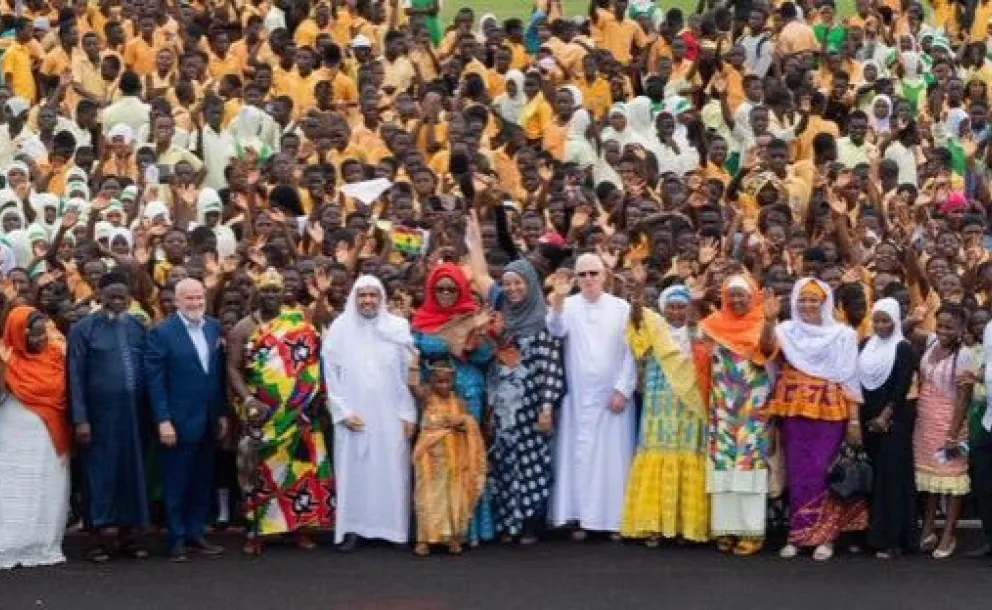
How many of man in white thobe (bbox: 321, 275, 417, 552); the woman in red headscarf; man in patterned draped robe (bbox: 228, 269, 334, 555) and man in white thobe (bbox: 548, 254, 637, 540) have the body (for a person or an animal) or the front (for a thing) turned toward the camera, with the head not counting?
4

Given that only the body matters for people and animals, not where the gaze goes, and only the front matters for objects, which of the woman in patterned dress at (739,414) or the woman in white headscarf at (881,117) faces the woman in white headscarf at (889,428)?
the woman in white headscarf at (881,117)

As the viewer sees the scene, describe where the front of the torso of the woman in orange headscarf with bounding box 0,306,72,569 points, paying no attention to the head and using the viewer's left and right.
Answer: facing the viewer and to the right of the viewer

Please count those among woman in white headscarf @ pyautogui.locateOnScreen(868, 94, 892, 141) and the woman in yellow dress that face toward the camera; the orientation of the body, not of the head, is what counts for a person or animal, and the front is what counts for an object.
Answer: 2

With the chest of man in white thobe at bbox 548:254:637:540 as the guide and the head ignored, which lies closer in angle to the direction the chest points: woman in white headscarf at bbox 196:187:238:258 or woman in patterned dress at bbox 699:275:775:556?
the woman in patterned dress

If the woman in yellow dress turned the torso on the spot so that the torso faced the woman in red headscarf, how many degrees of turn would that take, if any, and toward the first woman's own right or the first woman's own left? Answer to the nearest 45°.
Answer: approximately 90° to the first woman's own right

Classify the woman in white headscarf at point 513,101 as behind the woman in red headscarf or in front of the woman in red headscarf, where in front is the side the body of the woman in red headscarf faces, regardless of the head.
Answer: behind

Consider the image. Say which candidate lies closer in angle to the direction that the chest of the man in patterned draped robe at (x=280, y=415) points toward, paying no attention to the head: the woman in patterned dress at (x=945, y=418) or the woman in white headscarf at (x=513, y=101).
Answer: the woman in patterned dress

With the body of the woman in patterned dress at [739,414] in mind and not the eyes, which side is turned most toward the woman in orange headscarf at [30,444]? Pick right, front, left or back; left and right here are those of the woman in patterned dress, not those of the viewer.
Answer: right

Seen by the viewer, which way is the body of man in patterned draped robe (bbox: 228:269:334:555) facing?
toward the camera

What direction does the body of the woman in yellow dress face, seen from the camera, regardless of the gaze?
toward the camera
